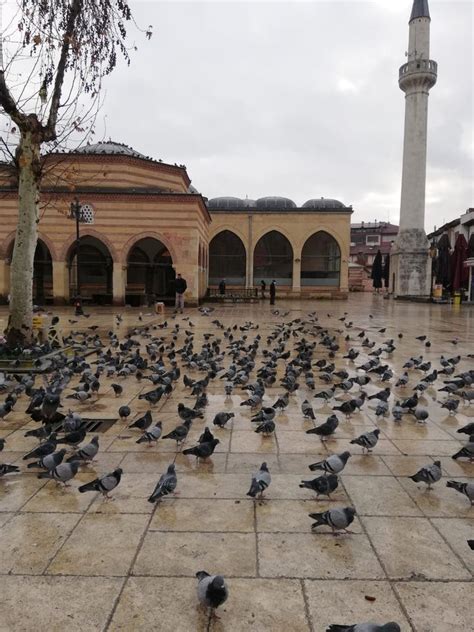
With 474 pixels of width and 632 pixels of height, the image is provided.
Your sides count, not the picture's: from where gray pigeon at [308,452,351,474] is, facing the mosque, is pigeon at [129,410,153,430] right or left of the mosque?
left

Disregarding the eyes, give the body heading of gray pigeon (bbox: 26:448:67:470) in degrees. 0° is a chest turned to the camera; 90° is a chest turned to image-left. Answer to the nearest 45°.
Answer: approximately 270°

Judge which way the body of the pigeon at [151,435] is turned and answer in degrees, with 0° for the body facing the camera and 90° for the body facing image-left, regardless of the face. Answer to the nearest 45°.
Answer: approximately 270°

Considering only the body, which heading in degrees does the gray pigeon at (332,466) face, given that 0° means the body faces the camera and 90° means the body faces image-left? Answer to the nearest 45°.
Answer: approximately 270°

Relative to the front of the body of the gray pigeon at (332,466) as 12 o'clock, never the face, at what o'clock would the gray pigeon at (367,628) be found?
the gray pigeon at (367,628) is roughly at 3 o'clock from the gray pigeon at (332,466).
